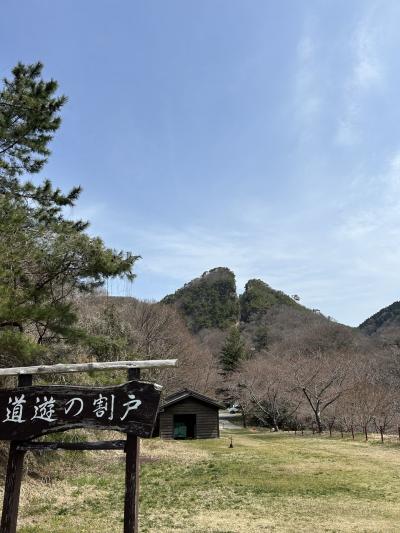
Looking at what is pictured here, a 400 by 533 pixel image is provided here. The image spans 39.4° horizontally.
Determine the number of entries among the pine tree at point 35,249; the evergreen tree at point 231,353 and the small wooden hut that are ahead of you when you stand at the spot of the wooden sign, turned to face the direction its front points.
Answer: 0

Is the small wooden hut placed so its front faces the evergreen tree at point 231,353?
no

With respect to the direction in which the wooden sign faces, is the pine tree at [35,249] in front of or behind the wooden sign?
behind

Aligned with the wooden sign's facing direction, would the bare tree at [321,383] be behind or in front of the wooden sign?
behind

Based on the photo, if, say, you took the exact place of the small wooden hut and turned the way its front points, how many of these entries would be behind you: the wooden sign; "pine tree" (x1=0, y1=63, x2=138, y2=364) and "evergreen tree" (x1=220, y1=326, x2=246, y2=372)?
1

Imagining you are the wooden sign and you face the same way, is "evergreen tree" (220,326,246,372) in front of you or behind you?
behind

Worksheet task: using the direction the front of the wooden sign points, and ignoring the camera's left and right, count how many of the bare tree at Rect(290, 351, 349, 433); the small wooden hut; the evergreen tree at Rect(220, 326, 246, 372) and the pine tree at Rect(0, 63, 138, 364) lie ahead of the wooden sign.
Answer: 0

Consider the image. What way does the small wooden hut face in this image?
toward the camera

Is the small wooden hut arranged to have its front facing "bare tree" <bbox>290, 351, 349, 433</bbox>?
no

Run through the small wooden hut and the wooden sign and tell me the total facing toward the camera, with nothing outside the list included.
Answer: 2

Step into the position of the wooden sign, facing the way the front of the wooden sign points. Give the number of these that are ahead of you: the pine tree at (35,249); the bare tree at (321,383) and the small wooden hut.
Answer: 0

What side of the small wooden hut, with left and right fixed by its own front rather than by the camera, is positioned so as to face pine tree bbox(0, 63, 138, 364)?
front

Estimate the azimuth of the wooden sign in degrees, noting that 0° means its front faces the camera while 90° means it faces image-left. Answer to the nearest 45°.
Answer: approximately 0°

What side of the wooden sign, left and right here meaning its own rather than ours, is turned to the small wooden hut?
back

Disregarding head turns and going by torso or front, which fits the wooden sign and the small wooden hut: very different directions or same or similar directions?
same or similar directions
